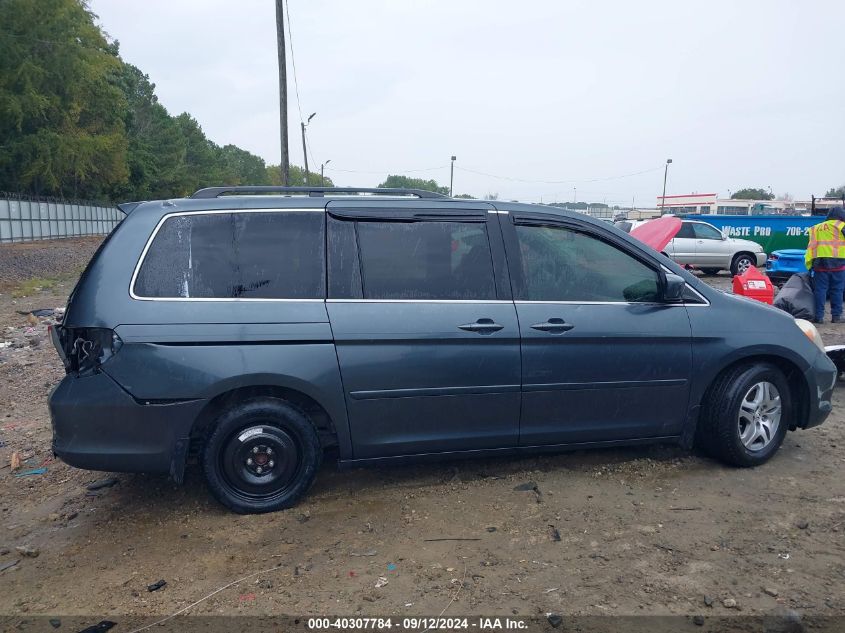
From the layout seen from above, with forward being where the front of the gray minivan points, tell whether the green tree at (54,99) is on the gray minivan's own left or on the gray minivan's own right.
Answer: on the gray minivan's own left

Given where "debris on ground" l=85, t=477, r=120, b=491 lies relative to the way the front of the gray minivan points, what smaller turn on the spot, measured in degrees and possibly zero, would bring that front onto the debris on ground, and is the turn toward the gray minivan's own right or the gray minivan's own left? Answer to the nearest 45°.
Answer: approximately 180°

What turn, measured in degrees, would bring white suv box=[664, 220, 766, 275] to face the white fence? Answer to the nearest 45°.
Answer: approximately 180°

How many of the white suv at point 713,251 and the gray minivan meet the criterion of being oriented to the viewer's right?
2

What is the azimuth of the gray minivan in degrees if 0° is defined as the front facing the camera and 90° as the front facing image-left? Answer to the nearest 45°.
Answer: approximately 270°

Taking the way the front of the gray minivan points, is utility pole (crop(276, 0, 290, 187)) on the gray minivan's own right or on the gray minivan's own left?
on the gray minivan's own left

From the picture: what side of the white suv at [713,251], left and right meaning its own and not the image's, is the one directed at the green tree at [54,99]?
back

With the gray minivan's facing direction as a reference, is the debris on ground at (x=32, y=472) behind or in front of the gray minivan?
behind

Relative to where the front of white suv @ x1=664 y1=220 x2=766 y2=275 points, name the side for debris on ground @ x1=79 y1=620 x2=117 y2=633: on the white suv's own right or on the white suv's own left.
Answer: on the white suv's own right

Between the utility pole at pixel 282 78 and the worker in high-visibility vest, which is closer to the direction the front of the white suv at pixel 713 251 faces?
the worker in high-visibility vest

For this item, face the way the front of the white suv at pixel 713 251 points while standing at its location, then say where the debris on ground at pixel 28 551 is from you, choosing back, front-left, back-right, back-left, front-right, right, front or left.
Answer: right

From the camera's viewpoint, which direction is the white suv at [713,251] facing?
to the viewer's right
